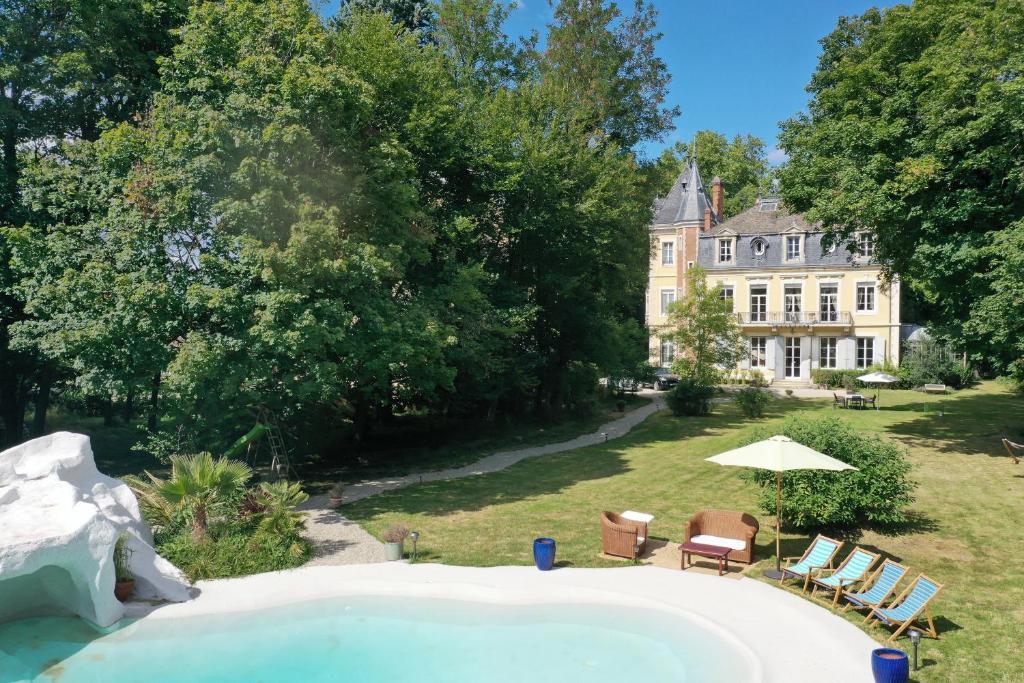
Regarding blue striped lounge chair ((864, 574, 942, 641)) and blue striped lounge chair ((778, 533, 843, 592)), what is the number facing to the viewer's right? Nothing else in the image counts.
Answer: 0

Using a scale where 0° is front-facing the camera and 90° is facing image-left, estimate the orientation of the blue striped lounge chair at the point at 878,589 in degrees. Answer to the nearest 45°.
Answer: approximately 45°

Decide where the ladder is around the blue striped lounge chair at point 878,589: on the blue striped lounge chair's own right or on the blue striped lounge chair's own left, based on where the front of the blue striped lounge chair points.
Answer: on the blue striped lounge chair's own right

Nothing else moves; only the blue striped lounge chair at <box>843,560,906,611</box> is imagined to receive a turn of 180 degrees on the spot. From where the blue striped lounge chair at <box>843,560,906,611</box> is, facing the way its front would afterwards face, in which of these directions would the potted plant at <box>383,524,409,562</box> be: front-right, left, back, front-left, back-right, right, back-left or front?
back-left

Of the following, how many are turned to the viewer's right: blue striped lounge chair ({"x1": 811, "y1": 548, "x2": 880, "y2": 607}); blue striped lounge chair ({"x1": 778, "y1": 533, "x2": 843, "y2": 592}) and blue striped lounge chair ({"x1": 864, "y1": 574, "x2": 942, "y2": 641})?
0

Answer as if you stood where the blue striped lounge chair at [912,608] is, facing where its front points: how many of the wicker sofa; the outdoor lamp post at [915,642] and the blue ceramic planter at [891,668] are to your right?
1

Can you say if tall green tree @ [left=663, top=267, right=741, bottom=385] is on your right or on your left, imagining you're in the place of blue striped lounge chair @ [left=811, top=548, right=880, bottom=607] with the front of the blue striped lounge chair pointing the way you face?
on your right

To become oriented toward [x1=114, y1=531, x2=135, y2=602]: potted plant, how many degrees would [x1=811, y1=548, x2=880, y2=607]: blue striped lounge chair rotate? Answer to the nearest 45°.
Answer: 0° — it already faces it

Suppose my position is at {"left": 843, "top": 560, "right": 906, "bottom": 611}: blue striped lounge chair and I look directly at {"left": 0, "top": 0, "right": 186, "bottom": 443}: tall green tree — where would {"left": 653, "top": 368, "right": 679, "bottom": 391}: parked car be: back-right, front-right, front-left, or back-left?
front-right

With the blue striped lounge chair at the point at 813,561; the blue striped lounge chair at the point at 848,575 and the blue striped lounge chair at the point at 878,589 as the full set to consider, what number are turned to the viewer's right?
0

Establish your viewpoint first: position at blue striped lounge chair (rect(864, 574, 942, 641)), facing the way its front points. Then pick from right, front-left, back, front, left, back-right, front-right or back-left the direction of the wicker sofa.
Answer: right

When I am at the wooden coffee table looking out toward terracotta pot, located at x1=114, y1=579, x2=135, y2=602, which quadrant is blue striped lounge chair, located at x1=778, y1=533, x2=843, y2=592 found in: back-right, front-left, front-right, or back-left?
back-left

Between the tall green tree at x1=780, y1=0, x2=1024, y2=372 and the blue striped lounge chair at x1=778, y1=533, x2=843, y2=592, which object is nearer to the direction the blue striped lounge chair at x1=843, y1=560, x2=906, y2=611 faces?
the blue striped lounge chair

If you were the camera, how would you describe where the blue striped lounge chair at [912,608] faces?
facing the viewer and to the left of the viewer

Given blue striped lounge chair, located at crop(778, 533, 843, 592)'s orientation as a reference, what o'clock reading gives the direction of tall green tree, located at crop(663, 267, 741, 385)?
The tall green tree is roughly at 4 o'clock from the blue striped lounge chair.
